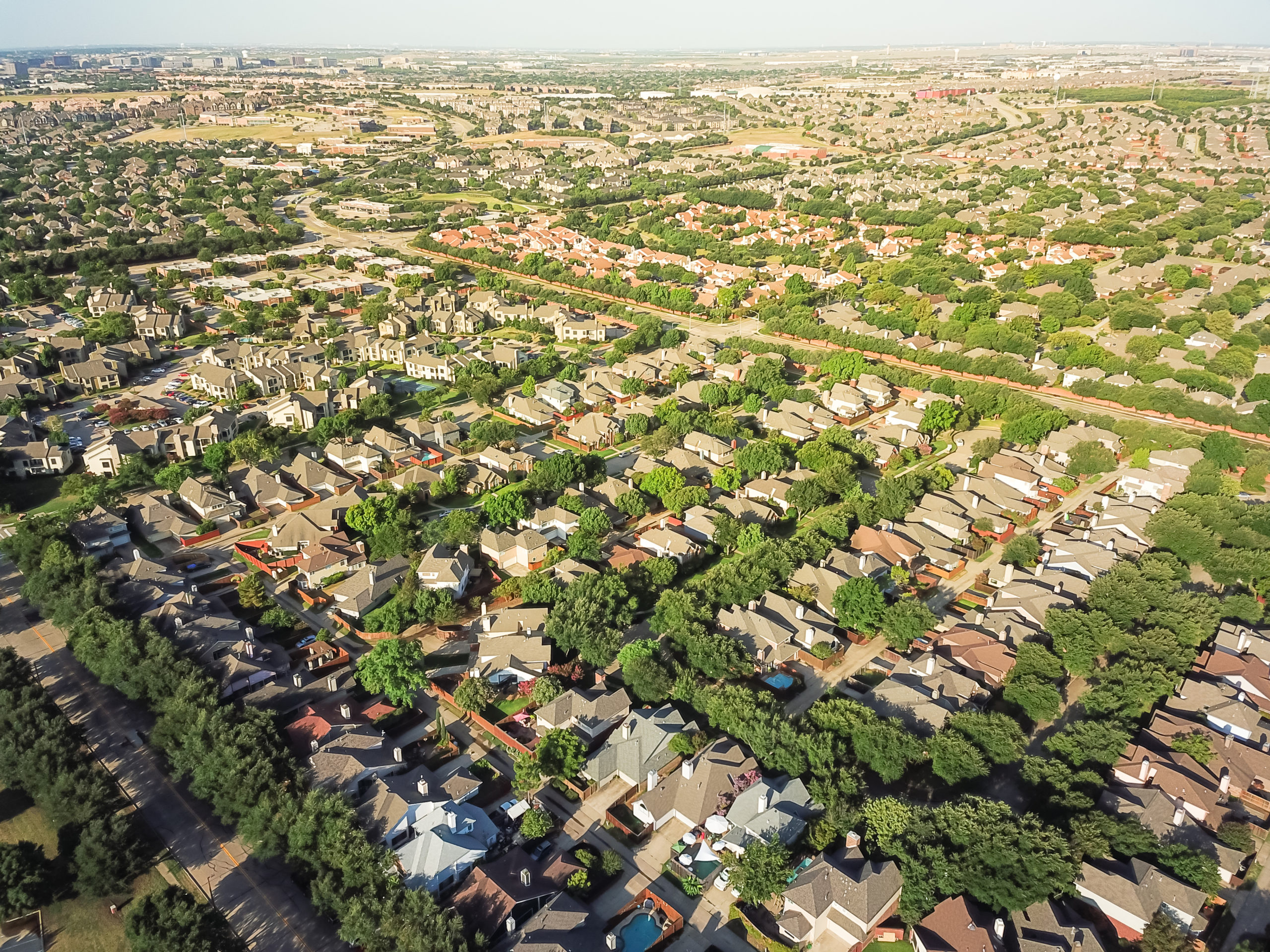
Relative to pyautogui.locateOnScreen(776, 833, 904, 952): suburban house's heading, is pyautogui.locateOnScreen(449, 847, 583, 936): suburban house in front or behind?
behind

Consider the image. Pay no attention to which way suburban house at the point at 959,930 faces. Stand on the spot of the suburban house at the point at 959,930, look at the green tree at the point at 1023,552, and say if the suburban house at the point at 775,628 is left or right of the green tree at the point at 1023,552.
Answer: left
